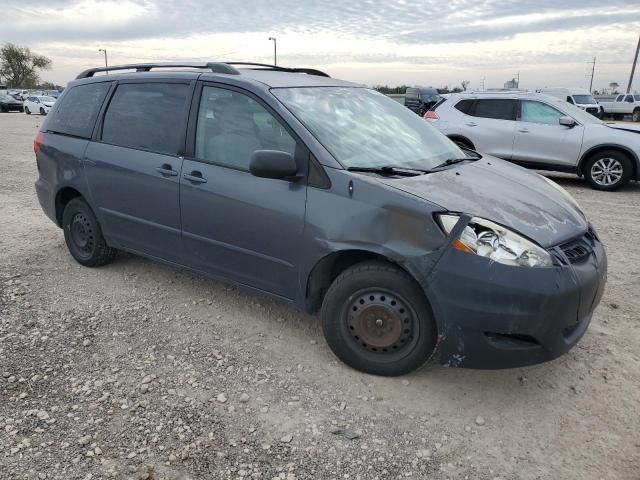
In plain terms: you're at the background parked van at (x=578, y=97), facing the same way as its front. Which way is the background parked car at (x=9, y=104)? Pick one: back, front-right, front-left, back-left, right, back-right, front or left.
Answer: back-right

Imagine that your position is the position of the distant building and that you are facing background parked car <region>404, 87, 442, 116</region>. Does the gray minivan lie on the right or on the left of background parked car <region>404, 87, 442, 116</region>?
left

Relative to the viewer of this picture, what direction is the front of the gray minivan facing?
facing the viewer and to the right of the viewer

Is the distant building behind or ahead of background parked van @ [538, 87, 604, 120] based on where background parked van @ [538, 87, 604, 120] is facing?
behind

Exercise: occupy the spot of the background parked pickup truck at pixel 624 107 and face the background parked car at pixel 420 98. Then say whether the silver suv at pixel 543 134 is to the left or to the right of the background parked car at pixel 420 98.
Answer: left

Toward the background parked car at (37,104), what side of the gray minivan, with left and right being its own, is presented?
back

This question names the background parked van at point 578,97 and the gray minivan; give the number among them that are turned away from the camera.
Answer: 0

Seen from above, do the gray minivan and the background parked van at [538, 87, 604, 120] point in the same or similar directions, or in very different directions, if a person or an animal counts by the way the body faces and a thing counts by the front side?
same or similar directions

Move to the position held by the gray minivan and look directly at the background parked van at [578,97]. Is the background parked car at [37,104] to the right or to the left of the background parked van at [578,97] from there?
left

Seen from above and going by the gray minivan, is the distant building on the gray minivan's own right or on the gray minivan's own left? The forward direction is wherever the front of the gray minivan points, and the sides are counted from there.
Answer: on the gray minivan's own left

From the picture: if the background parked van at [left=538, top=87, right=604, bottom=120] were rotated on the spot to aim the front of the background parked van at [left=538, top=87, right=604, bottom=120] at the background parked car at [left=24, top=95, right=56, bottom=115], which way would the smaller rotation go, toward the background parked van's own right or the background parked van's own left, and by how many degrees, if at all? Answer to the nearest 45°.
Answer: approximately 135° to the background parked van's own right
